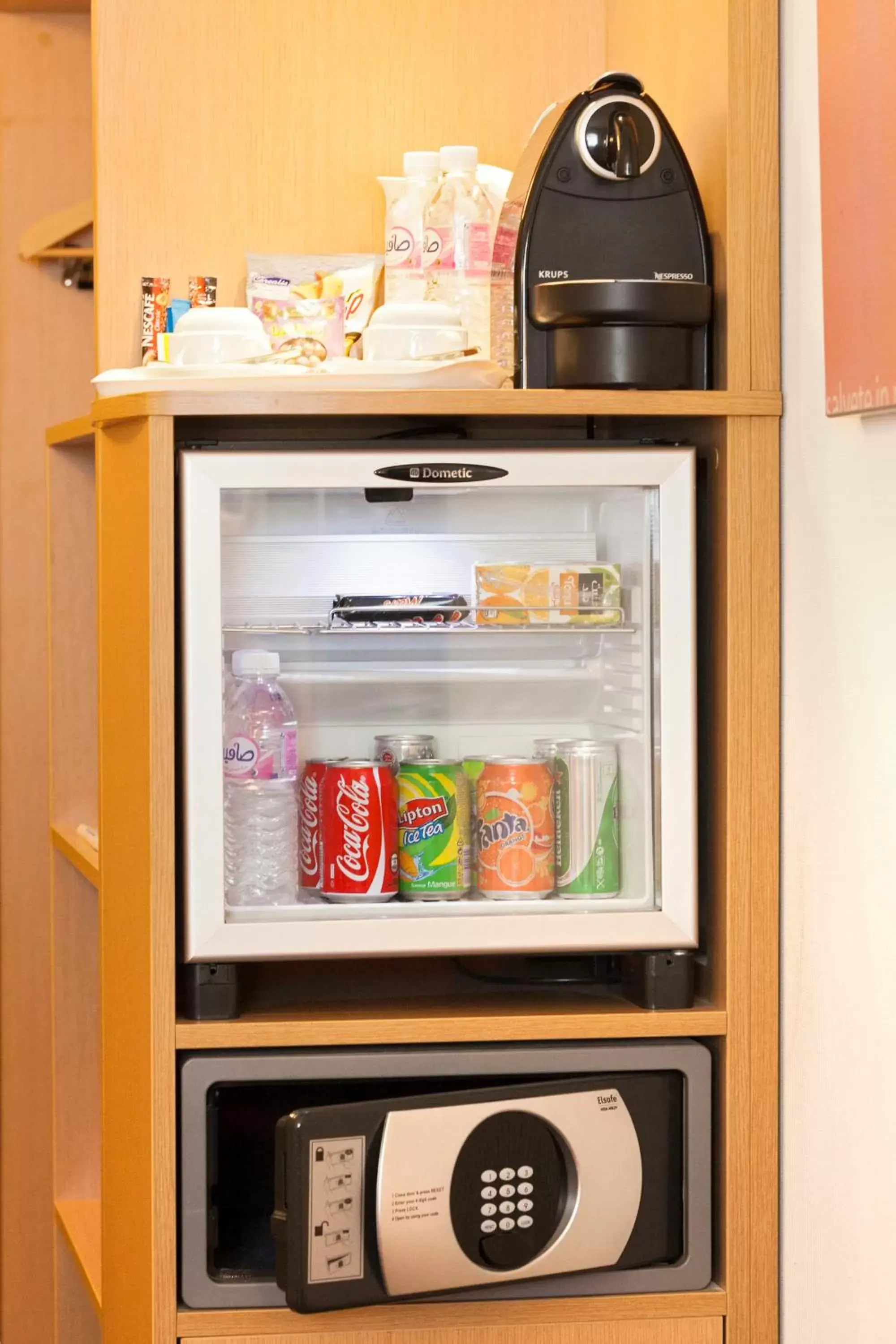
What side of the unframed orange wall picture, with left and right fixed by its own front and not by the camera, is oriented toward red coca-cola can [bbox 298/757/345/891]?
right

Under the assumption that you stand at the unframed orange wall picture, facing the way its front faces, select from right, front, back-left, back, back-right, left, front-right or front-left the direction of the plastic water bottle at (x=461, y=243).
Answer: back-right

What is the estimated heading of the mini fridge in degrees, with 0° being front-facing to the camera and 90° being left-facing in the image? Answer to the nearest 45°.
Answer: approximately 0°

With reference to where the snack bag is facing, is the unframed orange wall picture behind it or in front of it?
in front

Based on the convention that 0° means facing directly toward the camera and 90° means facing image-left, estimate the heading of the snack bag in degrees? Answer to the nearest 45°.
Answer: approximately 0°
